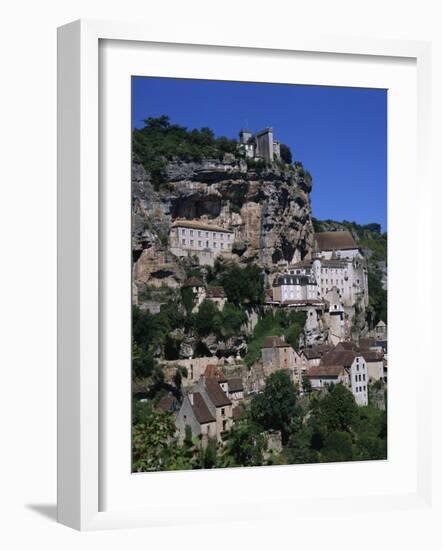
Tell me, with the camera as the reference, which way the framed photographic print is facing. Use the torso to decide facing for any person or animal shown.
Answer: facing the viewer and to the right of the viewer
